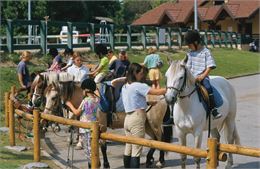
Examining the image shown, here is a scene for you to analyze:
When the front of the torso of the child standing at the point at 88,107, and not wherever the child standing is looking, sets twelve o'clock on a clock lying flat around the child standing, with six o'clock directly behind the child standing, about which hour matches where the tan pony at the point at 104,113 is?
The tan pony is roughly at 2 o'clock from the child standing.

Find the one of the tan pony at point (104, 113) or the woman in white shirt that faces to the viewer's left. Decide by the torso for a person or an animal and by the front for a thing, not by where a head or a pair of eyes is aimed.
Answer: the tan pony

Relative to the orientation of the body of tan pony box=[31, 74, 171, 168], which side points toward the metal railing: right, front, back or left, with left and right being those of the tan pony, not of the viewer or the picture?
right

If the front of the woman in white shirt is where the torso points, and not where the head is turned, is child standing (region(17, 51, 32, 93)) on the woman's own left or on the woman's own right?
on the woman's own left

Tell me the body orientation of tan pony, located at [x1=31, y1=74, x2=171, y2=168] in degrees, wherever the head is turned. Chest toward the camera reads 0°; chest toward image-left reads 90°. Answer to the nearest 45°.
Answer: approximately 90°

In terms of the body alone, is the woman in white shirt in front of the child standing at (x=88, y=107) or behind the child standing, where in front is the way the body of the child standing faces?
behind

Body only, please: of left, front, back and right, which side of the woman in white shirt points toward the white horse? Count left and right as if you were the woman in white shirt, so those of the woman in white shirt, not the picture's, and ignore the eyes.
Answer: front

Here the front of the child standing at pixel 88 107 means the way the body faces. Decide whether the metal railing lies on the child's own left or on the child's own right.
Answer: on the child's own right

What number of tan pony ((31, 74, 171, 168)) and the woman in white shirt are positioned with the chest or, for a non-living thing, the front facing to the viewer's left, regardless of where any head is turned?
1

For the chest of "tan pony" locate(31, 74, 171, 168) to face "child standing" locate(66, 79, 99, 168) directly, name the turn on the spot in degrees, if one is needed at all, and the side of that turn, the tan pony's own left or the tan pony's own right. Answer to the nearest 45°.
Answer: approximately 90° to the tan pony's own left

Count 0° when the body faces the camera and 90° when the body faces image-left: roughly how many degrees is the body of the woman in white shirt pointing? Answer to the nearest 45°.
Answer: approximately 225°
